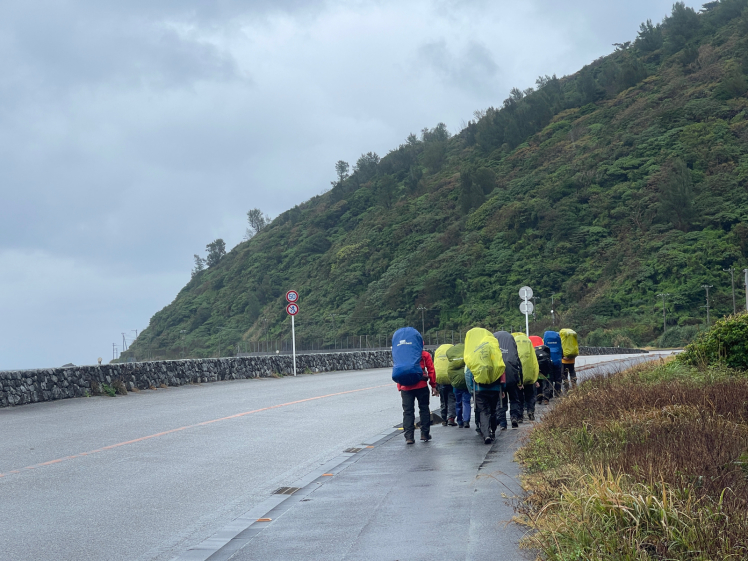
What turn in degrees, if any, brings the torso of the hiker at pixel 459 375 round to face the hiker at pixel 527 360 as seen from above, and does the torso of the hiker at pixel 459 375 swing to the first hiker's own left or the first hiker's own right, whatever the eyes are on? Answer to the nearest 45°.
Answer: approximately 45° to the first hiker's own right

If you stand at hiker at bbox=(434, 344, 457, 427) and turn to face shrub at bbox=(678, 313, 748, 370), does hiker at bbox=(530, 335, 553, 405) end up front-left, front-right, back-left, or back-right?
front-left

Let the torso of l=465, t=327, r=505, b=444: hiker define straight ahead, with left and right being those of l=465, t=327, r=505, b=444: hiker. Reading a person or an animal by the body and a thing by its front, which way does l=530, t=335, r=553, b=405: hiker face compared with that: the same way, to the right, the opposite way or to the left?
the same way

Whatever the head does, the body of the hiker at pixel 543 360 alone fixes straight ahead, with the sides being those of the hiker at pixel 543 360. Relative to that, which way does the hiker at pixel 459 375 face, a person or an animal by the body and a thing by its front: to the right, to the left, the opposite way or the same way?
the same way

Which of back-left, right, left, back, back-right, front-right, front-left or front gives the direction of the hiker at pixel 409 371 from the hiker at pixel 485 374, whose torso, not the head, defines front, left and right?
left

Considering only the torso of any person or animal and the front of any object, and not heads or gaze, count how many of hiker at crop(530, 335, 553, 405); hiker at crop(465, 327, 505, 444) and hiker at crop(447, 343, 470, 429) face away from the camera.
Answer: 3

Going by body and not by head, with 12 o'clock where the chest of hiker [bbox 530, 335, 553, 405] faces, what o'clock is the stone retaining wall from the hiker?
The stone retaining wall is roughly at 10 o'clock from the hiker.

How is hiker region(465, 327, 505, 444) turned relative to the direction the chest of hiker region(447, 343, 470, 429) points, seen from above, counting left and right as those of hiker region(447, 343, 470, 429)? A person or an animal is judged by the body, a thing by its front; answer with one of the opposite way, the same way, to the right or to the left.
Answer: the same way

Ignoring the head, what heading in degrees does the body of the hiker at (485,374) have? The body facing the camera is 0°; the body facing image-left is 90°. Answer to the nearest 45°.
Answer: approximately 180°

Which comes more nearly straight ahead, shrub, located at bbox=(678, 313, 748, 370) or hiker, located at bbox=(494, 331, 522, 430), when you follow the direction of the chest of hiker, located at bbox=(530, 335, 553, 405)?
the shrub

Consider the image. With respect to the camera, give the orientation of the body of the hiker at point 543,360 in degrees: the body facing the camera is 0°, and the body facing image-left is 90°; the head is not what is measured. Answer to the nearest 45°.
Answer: approximately 180°

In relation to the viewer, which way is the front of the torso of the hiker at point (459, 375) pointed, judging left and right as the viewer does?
facing away from the viewer

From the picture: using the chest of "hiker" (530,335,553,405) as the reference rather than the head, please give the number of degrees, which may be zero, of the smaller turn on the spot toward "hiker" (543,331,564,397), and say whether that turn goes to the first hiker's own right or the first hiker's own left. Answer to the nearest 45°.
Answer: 0° — they already face them

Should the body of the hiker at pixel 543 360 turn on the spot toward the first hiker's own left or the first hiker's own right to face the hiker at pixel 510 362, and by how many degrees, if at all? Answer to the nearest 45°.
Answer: approximately 180°
